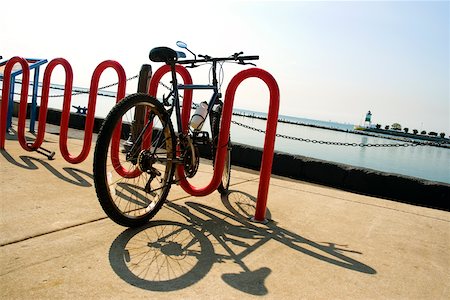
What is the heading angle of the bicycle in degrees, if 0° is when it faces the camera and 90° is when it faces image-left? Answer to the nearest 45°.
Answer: approximately 225°

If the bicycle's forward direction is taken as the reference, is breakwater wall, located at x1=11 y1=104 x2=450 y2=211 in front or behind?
in front

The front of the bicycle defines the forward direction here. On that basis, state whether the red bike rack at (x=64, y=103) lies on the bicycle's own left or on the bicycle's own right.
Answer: on the bicycle's own left

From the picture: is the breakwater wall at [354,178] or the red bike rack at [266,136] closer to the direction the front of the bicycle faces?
the breakwater wall

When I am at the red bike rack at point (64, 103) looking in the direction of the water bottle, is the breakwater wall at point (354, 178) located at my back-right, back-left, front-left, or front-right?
front-left

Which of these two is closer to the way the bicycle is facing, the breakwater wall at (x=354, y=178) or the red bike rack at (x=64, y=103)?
the breakwater wall
